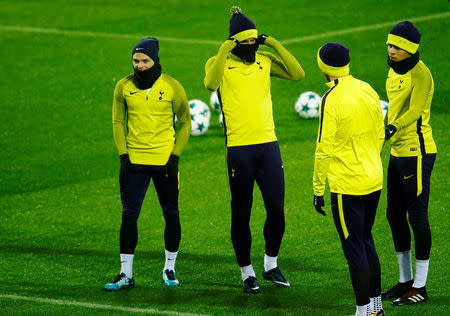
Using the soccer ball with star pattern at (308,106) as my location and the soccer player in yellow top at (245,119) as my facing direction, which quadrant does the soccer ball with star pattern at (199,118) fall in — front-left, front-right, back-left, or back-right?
front-right

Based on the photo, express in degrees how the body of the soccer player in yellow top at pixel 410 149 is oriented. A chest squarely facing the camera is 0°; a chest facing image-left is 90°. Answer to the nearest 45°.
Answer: approximately 45°

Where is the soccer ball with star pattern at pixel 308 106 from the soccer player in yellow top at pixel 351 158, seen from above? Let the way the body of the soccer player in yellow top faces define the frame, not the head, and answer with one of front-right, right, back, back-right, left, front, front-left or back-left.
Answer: front-right

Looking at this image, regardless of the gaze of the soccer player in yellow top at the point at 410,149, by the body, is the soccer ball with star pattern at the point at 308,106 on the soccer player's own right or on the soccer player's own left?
on the soccer player's own right

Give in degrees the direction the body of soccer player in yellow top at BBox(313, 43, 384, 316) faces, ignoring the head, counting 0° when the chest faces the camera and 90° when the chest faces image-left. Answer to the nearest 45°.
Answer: approximately 135°

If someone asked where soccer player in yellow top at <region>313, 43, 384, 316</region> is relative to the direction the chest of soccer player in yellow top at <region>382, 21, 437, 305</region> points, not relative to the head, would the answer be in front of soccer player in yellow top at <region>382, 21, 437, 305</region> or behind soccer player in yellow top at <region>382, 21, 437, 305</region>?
in front

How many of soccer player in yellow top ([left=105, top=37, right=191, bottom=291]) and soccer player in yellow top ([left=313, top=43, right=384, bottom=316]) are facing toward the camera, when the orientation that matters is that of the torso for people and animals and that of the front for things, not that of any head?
1

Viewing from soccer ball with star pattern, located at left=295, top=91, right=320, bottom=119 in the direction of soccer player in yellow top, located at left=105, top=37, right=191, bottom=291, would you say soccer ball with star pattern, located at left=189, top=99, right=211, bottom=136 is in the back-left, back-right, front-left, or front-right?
front-right

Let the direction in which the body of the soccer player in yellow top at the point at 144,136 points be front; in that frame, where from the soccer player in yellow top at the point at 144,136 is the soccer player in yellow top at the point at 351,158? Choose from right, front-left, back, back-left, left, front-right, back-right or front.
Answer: front-left

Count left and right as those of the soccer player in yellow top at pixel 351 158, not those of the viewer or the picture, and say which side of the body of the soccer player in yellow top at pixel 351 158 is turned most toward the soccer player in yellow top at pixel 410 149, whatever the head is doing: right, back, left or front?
right

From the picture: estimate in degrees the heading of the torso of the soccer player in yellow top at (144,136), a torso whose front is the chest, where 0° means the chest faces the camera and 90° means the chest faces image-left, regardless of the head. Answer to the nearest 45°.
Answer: approximately 0°

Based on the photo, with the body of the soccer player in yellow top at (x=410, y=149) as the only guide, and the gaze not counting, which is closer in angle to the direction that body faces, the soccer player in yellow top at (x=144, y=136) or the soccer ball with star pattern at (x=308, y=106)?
the soccer player in yellow top
